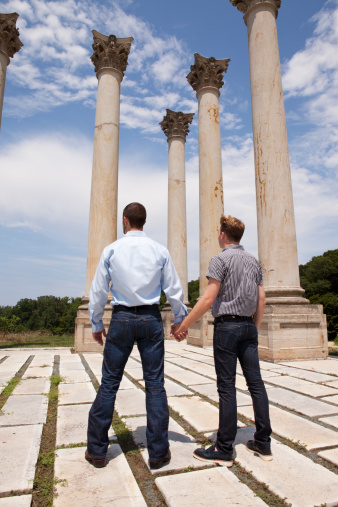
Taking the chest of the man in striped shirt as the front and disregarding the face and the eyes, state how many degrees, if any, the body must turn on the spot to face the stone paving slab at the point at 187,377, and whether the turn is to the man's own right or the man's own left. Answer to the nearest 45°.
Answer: approximately 45° to the man's own right

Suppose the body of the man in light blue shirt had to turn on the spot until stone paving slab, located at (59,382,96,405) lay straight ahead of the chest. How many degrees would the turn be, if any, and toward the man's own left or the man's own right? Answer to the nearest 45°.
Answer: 0° — they already face it

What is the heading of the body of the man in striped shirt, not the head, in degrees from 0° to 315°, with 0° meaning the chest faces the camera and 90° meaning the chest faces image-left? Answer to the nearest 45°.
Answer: approximately 135°

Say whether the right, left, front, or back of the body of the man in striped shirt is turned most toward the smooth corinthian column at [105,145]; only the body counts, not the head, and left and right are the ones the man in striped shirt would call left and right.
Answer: front

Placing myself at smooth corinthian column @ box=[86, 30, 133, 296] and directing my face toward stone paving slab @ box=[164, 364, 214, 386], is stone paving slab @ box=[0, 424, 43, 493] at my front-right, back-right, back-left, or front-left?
front-right

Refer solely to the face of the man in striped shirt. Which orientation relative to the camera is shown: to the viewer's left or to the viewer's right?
to the viewer's left

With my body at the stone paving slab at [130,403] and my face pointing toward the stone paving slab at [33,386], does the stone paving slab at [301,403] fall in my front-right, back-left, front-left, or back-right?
back-right

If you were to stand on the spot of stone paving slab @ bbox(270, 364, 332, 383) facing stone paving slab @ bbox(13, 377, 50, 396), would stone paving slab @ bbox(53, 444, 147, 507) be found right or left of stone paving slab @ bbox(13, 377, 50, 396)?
left

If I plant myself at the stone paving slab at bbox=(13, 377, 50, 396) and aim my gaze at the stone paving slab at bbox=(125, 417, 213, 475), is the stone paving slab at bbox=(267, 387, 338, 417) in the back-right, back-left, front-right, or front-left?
front-left

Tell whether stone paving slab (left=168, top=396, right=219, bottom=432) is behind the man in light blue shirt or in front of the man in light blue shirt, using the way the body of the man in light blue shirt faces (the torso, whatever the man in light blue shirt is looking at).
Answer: in front

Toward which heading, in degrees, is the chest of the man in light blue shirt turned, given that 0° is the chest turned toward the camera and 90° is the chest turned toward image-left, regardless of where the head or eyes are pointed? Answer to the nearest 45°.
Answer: approximately 180°

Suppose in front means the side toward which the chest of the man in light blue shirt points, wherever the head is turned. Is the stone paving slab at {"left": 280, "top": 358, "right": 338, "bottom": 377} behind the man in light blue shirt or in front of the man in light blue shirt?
in front

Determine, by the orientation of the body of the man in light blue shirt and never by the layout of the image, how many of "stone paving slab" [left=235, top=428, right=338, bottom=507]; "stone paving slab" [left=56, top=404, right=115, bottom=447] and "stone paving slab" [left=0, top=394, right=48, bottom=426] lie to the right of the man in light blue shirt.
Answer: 1

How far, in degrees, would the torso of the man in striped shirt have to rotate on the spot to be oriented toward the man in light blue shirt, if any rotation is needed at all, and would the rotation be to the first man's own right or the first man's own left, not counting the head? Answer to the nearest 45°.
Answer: approximately 45° to the first man's own left

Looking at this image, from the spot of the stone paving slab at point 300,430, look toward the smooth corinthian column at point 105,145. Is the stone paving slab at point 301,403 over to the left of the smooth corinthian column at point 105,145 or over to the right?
right

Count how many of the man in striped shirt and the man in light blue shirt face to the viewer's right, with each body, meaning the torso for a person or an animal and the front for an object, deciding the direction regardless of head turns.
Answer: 0
